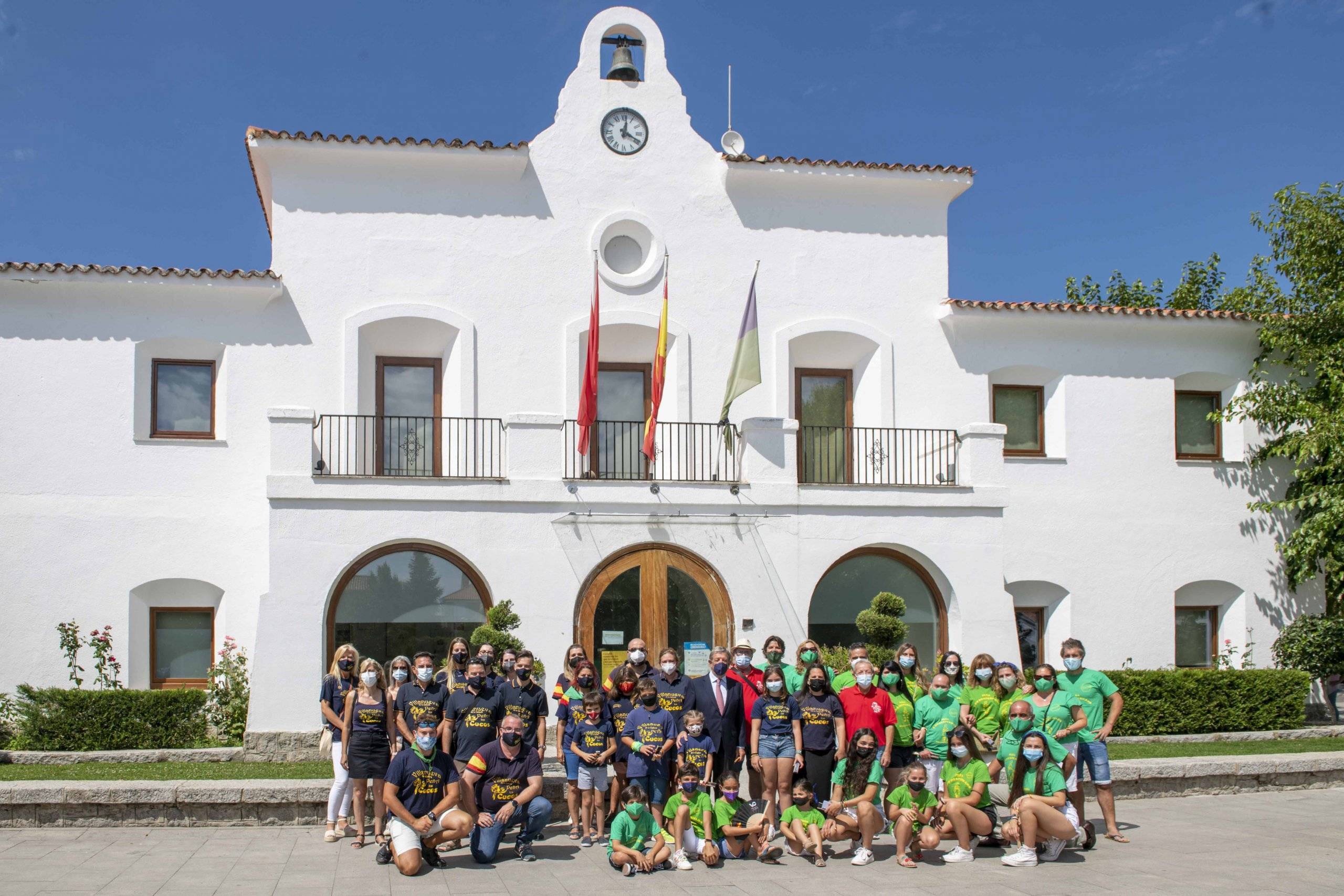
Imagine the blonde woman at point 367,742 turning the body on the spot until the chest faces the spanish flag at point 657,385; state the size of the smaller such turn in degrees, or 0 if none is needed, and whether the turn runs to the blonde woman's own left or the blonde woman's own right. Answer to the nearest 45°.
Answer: approximately 135° to the blonde woman's own left

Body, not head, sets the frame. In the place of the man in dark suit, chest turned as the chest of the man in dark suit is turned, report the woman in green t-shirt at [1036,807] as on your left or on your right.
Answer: on your left

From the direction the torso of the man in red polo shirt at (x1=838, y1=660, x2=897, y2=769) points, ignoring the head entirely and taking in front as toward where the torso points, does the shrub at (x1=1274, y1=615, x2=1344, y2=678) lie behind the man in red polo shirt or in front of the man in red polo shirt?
behind

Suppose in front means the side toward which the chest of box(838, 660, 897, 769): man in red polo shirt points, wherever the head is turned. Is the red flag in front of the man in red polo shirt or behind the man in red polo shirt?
behind

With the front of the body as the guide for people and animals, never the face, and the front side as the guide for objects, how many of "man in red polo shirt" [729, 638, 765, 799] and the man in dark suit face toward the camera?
2
